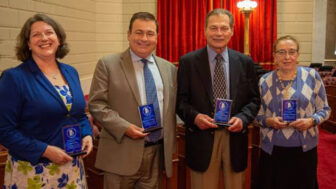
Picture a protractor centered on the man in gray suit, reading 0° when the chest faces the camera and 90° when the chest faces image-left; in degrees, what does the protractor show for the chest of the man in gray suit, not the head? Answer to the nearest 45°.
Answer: approximately 315°

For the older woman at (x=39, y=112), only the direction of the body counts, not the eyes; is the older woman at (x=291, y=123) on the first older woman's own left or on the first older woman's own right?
on the first older woman's own left

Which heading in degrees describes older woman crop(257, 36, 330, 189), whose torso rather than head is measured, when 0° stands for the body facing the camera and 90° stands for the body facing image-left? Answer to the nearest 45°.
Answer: approximately 0°

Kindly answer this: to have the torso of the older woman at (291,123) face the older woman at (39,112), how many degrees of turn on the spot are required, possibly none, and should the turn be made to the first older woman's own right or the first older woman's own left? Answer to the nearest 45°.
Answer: approximately 45° to the first older woman's own right

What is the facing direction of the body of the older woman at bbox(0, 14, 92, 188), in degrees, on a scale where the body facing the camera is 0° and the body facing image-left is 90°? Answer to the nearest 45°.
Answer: approximately 315°

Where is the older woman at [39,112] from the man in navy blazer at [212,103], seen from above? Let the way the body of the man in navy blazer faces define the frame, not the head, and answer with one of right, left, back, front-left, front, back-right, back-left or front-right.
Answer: front-right
